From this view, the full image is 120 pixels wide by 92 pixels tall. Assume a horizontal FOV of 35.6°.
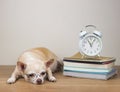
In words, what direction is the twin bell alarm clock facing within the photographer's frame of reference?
facing the viewer
